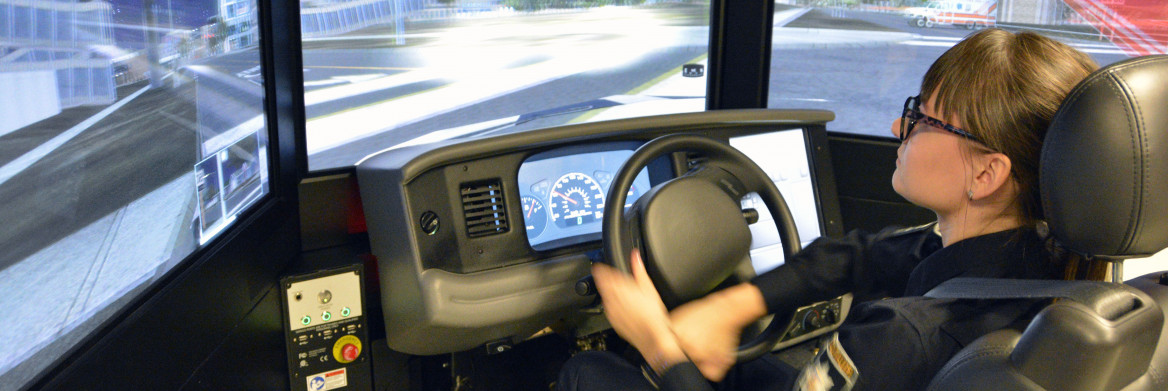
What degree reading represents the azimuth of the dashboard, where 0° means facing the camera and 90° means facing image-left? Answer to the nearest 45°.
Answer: approximately 315°

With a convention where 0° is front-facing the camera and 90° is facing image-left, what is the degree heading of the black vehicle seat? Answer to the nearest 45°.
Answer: approximately 135°

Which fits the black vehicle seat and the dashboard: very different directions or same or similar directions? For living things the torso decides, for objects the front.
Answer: very different directions

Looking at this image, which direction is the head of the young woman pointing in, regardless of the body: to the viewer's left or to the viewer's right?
to the viewer's left
